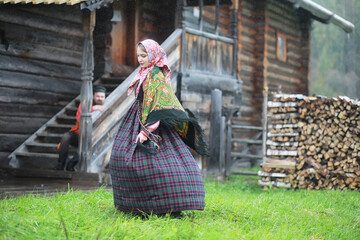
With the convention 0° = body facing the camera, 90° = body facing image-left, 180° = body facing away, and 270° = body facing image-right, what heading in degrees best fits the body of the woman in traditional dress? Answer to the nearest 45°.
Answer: approximately 90°

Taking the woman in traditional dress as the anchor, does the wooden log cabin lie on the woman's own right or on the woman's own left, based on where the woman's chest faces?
on the woman's own right

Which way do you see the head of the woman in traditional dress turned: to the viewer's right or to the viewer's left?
to the viewer's left

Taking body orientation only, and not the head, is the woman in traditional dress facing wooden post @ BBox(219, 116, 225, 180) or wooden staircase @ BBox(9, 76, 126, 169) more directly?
the wooden staircase
